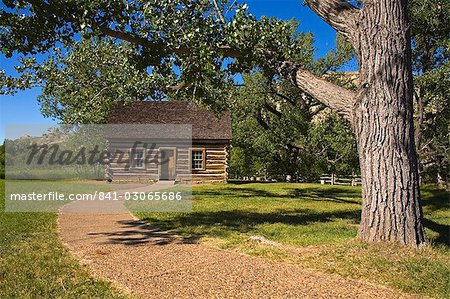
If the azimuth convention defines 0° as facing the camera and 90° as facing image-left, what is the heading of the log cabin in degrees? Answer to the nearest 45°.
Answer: approximately 0°

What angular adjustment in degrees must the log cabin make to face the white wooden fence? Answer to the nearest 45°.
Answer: approximately 90° to its left
